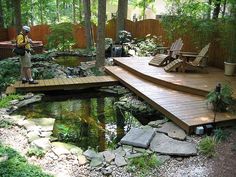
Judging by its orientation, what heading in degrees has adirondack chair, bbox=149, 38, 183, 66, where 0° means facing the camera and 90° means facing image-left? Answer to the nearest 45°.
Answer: approximately 45°

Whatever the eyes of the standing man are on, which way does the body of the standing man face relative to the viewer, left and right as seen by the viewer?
facing to the right of the viewer

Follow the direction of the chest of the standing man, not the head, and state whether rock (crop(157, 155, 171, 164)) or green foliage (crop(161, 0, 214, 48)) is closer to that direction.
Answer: the green foliage

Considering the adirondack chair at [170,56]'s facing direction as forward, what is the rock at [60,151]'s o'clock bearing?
The rock is roughly at 11 o'clock from the adirondack chair.

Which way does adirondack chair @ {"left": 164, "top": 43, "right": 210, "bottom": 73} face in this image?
to the viewer's left

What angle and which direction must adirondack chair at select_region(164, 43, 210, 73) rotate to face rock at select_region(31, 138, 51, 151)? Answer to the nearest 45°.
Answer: approximately 45° to its left

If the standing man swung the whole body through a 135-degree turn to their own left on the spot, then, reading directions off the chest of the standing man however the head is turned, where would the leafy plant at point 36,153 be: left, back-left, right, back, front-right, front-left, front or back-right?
back-left

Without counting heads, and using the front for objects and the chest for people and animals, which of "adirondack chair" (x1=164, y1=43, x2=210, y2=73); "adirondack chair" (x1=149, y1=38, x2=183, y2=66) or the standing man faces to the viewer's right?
the standing man

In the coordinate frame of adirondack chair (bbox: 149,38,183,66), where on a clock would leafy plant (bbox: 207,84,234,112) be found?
The leafy plant is roughly at 10 o'clock from the adirondack chair.

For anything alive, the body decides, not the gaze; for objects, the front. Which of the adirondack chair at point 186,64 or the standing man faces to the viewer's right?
the standing man

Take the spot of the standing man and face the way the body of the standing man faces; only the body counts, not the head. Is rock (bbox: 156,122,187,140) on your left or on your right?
on your right

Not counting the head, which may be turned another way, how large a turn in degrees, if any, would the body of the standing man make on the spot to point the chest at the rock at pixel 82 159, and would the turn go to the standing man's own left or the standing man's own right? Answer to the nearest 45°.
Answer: approximately 90° to the standing man's own right

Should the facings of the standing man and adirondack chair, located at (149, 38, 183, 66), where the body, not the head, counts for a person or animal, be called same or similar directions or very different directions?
very different directions

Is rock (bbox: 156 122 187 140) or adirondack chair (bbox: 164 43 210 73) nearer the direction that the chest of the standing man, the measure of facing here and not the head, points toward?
the adirondack chair
